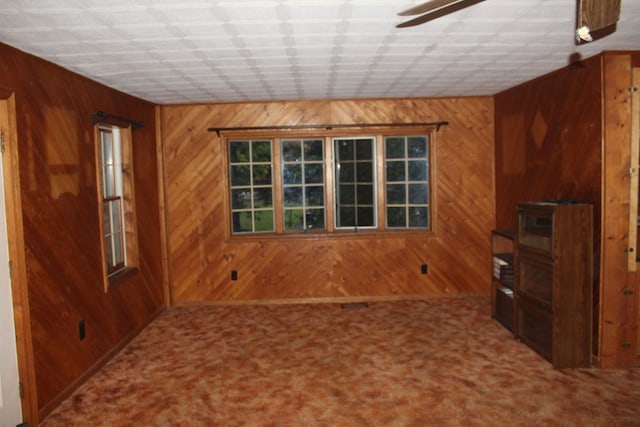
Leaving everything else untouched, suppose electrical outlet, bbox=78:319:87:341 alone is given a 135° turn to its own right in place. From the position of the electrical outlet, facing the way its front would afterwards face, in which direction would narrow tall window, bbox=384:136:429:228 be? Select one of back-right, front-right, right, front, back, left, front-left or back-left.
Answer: back

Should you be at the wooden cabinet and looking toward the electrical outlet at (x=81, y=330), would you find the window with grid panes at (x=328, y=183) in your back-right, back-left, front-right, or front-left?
front-right

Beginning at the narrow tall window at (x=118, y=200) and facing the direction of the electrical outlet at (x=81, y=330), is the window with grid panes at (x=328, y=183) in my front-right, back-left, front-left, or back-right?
back-left

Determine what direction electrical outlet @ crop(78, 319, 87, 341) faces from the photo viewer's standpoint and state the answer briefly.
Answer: facing the viewer and to the right of the viewer

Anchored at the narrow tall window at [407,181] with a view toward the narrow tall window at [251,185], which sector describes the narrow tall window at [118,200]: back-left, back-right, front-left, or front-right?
front-left

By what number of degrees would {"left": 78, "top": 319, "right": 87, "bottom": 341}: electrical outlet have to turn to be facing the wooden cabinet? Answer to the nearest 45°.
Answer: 0° — it already faces it

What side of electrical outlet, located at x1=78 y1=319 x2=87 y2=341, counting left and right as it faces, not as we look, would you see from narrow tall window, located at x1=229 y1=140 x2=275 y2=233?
left

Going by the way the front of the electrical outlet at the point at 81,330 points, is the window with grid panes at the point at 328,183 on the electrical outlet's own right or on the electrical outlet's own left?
on the electrical outlet's own left
